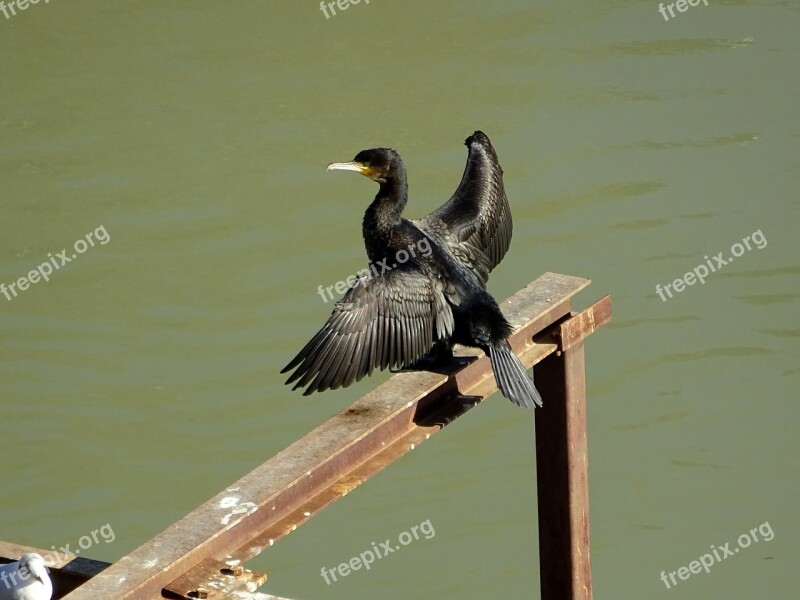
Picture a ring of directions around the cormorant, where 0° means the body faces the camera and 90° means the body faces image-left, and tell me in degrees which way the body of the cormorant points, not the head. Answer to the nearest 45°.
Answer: approximately 135°

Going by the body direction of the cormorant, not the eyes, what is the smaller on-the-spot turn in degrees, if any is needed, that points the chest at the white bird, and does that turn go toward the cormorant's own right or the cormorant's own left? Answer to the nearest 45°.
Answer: approximately 90° to the cormorant's own left
